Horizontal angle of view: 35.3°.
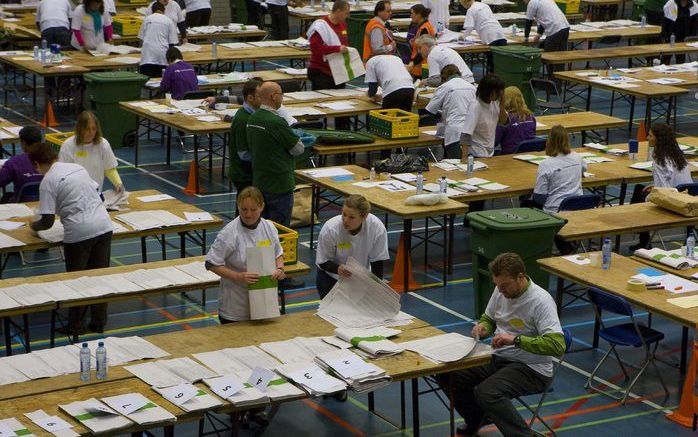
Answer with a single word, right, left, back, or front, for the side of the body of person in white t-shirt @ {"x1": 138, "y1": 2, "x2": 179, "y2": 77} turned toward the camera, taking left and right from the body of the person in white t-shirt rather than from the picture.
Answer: back

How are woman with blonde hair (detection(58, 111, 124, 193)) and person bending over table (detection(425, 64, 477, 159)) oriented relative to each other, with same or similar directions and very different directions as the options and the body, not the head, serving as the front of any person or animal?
very different directions

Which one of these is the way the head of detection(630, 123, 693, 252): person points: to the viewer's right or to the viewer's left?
to the viewer's left

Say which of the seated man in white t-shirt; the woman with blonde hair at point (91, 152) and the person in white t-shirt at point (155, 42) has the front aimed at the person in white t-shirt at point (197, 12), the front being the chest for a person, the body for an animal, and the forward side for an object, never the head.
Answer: the person in white t-shirt at point (155, 42)

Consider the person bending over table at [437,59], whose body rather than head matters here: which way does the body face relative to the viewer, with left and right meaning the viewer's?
facing to the left of the viewer

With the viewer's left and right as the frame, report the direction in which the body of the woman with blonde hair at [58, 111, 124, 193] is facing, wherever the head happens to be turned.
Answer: facing the viewer

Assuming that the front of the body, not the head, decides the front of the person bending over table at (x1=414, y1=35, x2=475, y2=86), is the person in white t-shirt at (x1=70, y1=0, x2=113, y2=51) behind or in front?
in front

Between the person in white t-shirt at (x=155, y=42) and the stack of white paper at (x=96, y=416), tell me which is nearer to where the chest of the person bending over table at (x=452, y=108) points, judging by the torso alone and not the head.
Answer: the person in white t-shirt

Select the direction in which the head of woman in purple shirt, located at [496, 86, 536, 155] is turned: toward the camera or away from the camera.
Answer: away from the camera

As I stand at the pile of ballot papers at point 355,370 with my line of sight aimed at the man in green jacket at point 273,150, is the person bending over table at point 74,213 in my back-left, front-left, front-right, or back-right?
front-left

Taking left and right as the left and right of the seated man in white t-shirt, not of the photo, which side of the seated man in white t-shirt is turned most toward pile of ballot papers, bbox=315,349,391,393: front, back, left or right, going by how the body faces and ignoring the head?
front

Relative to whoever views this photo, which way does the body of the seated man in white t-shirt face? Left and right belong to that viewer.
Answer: facing the viewer and to the left of the viewer

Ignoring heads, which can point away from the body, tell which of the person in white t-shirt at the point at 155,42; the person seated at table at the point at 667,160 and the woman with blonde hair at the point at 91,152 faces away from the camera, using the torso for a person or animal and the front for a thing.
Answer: the person in white t-shirt

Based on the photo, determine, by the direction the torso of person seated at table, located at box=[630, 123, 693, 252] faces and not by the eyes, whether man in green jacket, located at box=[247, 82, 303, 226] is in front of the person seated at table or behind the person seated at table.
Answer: in front
